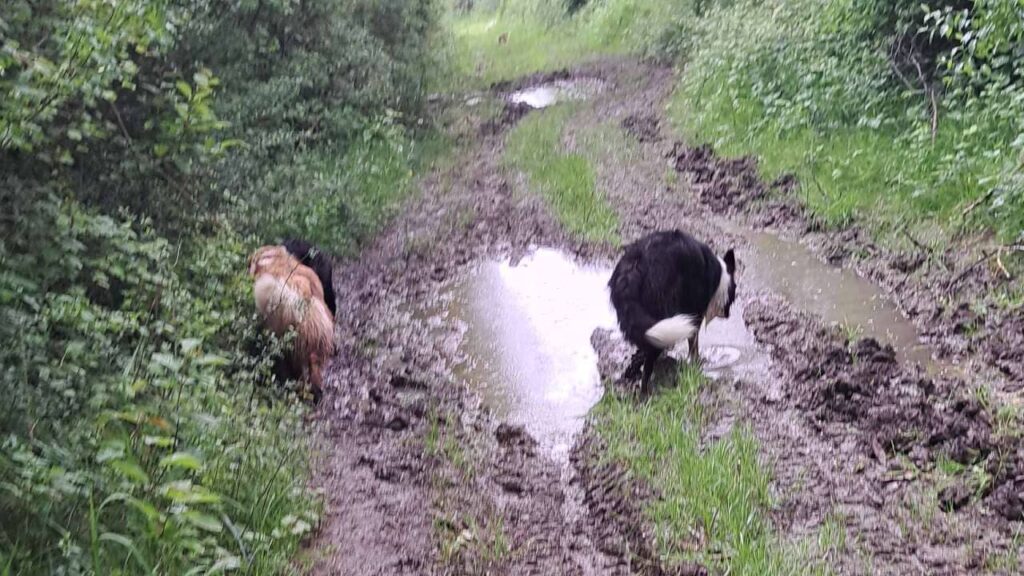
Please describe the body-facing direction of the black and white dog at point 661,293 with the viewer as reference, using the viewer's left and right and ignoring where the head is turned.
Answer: facing away from the viewer and to the right of the viewer

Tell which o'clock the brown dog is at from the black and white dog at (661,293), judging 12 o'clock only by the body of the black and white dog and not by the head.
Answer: The brown dog is roughly at 7 o'clock from the black and white dog.
